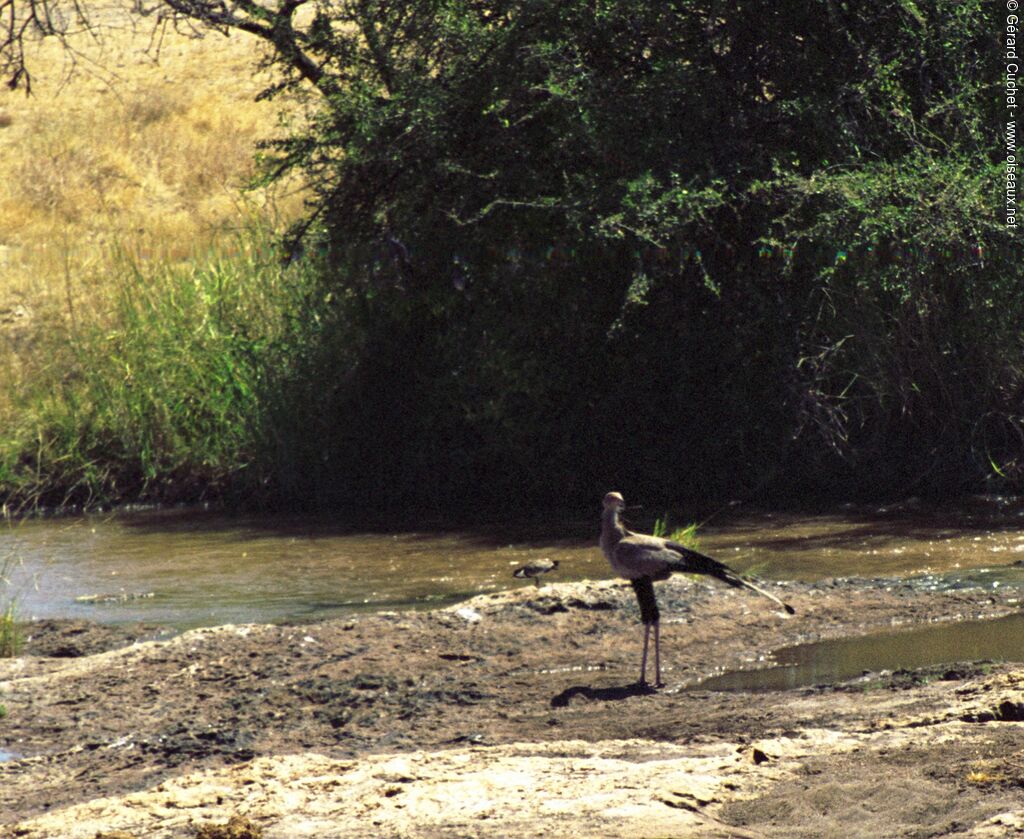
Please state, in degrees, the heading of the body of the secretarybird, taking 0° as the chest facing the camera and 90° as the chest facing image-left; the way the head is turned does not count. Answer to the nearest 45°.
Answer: approximately 90°
